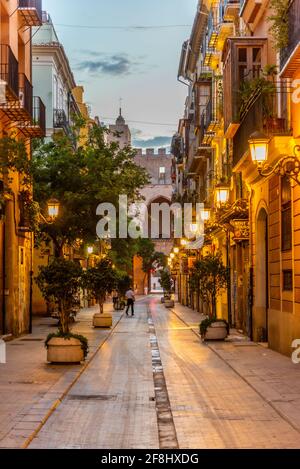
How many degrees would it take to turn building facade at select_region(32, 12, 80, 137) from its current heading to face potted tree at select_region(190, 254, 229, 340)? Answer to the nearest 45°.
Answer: approximately 90° to its right

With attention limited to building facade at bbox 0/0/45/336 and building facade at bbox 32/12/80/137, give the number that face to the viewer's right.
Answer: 2

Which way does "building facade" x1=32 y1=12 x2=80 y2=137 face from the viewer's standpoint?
to the viewer's right

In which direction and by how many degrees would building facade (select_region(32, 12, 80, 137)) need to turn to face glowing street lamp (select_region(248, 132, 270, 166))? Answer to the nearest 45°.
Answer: approximately 90° to its right

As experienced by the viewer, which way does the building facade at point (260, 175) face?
facing to the left of the viewer

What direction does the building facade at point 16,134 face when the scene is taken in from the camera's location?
facing to the right of the viewer

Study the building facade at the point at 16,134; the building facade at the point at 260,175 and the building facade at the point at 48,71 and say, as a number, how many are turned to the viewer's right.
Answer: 2

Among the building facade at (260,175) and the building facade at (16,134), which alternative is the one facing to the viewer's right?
the building facade at (16,134)
